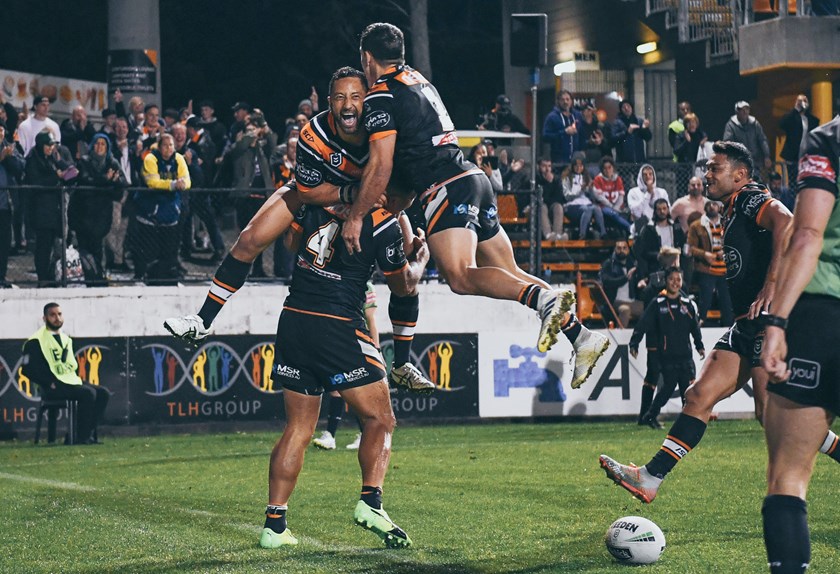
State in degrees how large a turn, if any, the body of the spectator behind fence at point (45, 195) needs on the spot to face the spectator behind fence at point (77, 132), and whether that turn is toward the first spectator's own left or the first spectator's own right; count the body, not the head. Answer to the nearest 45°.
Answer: approximately 135° to the first spectator's own left

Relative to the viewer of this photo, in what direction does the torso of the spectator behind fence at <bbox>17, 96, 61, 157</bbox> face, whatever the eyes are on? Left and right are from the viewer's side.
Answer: facing the viewer and to the right of the viewer

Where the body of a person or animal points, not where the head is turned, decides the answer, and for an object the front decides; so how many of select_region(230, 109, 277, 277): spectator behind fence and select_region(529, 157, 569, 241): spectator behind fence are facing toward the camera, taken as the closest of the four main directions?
2

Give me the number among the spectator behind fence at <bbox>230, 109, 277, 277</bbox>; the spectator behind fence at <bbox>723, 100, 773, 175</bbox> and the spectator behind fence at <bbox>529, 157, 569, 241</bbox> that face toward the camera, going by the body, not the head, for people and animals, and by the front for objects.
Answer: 3

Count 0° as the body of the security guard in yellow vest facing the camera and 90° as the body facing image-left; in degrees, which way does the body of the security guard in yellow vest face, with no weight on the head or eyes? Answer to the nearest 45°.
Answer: approximately 315°

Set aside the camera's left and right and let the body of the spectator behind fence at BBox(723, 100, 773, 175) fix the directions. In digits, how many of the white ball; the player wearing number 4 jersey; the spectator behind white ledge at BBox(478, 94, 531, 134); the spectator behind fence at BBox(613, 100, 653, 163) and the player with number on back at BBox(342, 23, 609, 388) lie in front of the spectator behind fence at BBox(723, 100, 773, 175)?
3

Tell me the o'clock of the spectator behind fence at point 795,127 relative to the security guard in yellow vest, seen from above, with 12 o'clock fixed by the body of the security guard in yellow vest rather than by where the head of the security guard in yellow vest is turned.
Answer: The spectator behind fence is roughly at 10 o'clock from the security guard in yellow vest.

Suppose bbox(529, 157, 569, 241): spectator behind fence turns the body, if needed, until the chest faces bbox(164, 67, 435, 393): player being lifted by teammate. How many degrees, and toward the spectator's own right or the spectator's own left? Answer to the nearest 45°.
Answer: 0° — they already face them

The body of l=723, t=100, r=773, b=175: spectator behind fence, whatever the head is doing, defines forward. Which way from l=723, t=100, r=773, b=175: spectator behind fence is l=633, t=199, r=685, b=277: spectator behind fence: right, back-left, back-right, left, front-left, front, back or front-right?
front-right
